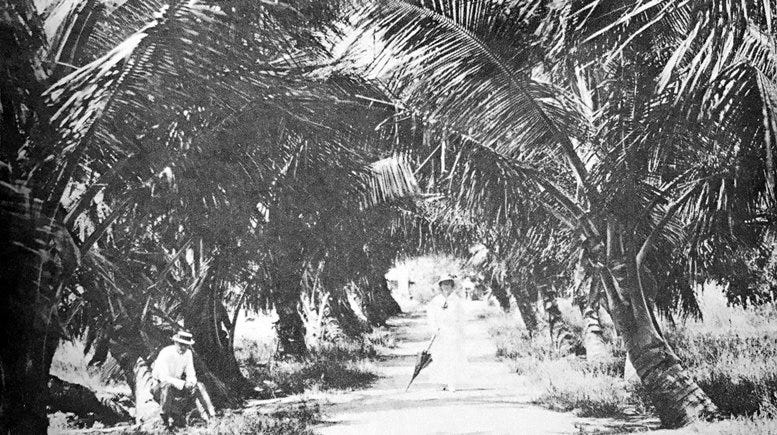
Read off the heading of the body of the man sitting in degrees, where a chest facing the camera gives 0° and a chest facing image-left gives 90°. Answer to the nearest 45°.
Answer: approximately 315°

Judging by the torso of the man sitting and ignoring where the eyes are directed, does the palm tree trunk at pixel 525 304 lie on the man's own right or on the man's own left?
on the man's own left
